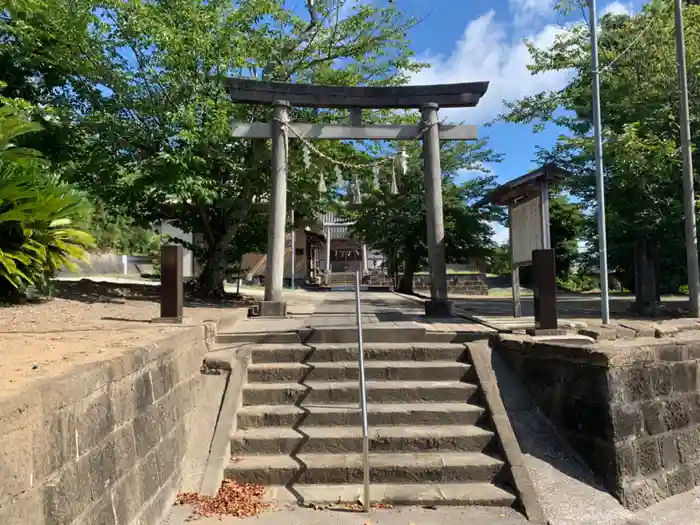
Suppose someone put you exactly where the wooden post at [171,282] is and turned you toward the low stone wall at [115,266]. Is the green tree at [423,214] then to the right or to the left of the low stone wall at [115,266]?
right

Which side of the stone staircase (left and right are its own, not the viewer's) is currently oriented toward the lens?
front

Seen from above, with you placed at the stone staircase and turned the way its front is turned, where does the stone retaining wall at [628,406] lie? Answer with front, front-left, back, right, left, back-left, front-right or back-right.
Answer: left

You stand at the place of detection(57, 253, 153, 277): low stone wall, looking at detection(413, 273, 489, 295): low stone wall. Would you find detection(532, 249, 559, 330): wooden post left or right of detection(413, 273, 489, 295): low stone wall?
right

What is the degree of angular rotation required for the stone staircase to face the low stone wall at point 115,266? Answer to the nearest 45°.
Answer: approximately 135° to its right

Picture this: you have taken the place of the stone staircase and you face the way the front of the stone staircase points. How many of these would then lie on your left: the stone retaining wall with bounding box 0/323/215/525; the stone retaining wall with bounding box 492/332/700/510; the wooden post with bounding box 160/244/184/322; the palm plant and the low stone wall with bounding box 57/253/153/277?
1

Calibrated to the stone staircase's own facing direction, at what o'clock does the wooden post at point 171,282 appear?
The wooden post is roughly at 4 o'clock from the stone staircase.

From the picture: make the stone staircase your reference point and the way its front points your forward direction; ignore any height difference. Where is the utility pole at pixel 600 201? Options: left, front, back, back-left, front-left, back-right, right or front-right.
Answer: back-left

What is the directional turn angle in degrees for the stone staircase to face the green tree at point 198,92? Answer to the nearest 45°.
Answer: approximately 135° to its right

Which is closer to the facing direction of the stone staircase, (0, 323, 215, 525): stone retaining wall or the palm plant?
the stone retaining wall
